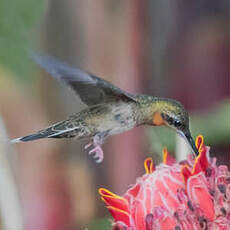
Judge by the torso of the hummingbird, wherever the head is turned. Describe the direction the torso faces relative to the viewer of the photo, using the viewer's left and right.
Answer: facing to the right of the viewer
